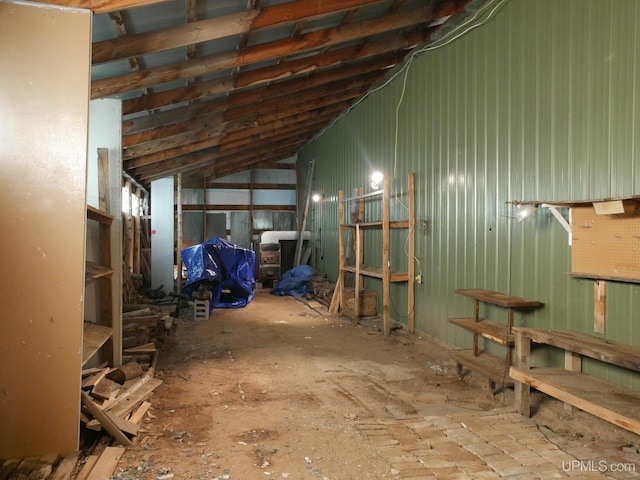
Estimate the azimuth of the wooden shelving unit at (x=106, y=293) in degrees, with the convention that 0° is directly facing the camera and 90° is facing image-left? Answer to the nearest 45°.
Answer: approximately 315°

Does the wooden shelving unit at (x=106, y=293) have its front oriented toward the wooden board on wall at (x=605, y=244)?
yes

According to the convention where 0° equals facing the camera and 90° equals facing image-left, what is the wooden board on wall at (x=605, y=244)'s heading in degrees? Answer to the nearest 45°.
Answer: approximately 45°

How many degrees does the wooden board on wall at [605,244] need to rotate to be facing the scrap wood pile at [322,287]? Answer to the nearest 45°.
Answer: approximately 90° to its right

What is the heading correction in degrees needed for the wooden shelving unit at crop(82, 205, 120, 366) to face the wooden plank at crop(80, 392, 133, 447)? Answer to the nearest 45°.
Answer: approximately 45° to its right

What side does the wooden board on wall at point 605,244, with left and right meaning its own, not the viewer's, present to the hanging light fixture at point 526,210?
right

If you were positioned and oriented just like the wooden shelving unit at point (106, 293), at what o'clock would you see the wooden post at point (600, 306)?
The wooden post is roughly at 12 o'clock from the wooden shelving unit.

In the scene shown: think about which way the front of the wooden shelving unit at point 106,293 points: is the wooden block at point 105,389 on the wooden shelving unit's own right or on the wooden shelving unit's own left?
on the wooden shelving unit's own right

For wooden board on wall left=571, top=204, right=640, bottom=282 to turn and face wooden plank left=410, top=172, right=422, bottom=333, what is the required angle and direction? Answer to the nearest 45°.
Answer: approximately 90° to its right
